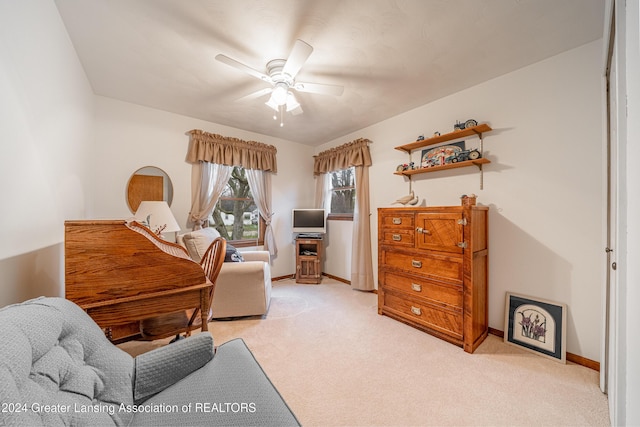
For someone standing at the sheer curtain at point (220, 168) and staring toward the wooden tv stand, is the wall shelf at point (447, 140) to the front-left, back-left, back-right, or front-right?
front-right

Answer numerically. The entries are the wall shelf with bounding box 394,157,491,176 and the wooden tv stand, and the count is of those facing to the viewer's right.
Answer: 0

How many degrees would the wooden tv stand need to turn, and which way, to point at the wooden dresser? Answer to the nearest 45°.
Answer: approximately 45° to its left

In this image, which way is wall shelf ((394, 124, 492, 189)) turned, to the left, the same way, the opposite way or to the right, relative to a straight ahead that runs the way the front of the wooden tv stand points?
to the right

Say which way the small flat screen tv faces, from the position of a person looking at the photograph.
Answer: facing the viewer

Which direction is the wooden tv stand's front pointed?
toward the camera

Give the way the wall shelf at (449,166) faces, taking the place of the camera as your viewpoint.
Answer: facing the viewer and to the left of the viewer

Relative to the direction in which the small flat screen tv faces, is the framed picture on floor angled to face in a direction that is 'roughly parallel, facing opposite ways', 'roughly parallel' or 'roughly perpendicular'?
roughly perpendicular

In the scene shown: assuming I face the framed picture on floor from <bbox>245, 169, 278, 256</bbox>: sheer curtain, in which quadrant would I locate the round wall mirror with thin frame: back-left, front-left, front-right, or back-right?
back-right

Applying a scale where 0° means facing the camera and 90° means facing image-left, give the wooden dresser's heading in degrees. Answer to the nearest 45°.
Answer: approximately 45°

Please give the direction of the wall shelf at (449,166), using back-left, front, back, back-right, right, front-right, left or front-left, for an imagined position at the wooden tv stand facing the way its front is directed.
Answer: front-left

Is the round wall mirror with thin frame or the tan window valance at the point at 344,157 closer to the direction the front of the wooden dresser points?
the round wall mirror with thin frame

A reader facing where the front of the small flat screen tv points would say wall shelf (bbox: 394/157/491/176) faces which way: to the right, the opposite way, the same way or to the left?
to the right

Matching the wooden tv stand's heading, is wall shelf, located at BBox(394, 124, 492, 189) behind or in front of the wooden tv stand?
in front
